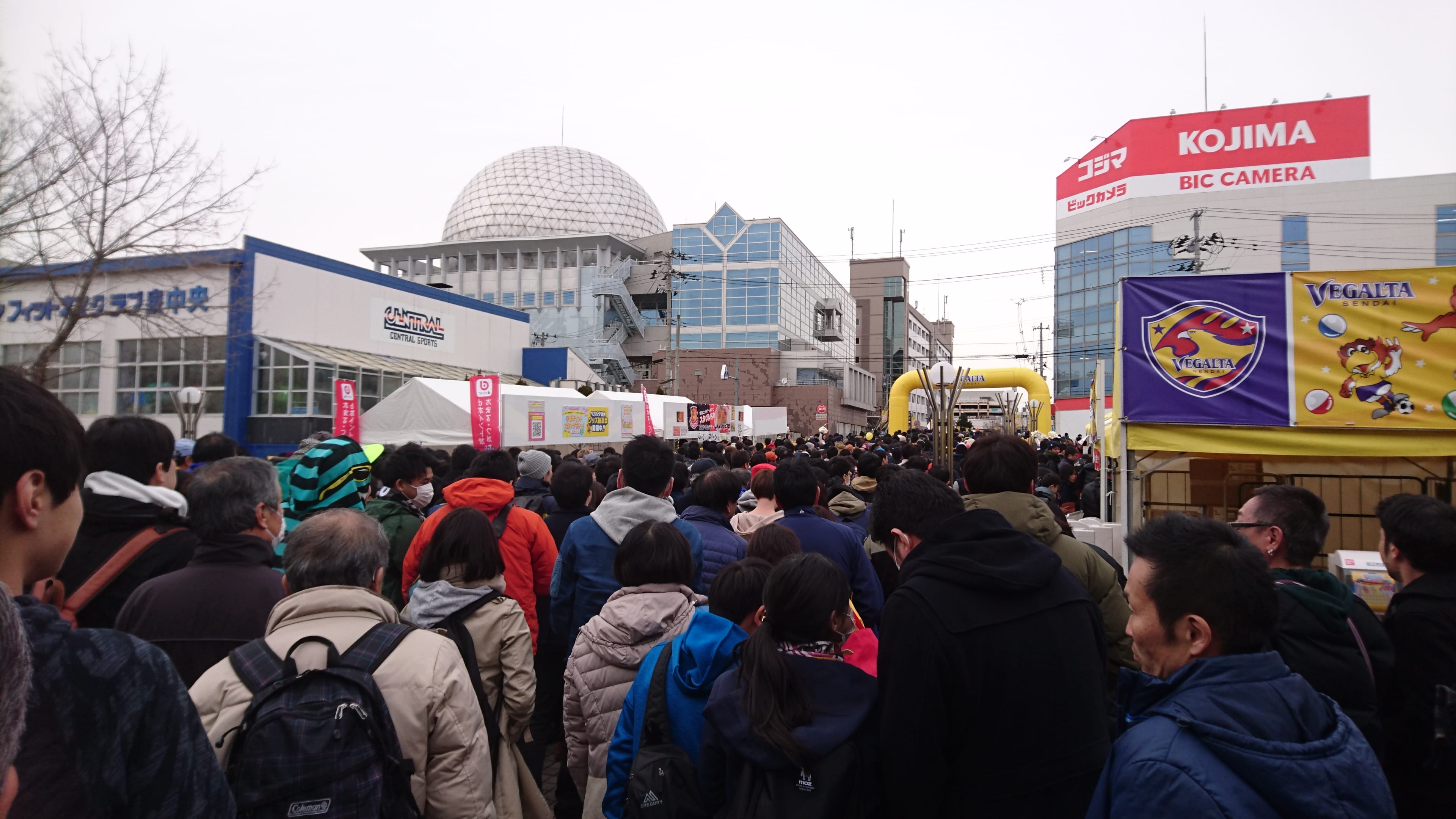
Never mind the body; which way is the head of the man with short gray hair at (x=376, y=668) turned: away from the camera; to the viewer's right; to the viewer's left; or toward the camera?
away from the camera

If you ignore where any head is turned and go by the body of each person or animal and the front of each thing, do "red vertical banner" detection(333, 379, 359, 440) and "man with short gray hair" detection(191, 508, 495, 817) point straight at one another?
yes

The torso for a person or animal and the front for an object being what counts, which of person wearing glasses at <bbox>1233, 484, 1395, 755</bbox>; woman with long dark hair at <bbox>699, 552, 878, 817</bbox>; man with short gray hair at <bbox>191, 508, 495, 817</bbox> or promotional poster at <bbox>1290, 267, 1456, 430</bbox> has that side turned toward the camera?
the promotional poster

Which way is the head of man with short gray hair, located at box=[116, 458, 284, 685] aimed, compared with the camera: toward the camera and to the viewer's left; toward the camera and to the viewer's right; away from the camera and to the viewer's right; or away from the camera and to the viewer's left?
away from the camera and to the viewer's right

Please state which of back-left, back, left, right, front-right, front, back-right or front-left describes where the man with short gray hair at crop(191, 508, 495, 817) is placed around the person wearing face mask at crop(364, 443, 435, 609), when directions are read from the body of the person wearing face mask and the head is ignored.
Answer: right

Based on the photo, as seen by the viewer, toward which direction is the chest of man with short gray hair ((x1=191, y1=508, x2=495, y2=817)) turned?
away from the camera

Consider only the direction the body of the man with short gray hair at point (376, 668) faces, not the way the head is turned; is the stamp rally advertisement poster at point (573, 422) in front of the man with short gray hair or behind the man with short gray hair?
in front

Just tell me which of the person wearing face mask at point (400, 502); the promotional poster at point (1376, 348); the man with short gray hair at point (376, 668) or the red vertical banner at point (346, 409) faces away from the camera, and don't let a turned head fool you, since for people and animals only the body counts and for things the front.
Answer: the man with short gray hair

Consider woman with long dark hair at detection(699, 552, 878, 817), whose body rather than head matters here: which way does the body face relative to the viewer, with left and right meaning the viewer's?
facing away from the viewer

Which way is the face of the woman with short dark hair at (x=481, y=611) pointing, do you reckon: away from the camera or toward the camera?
away from the camera

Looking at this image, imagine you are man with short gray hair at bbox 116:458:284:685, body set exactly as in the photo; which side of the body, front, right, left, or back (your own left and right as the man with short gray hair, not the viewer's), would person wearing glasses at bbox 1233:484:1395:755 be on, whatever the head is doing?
right

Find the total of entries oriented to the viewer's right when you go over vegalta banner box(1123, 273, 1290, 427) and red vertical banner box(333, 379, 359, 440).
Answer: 0

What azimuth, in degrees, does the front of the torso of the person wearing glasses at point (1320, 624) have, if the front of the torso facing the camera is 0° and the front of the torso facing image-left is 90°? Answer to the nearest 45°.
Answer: approximately 135°

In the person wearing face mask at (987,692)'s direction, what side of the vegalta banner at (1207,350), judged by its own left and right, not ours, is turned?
front

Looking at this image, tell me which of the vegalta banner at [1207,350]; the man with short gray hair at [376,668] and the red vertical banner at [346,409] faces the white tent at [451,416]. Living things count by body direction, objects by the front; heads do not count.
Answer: the man with short gray hair

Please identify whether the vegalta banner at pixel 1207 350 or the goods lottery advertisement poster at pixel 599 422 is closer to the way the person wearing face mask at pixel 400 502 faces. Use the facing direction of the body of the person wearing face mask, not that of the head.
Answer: the vegalta banner

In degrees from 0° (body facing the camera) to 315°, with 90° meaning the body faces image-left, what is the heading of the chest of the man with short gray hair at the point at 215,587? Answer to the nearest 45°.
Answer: approximately 225°

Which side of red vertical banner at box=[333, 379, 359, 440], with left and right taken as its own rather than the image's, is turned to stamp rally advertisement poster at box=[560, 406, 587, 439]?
left
